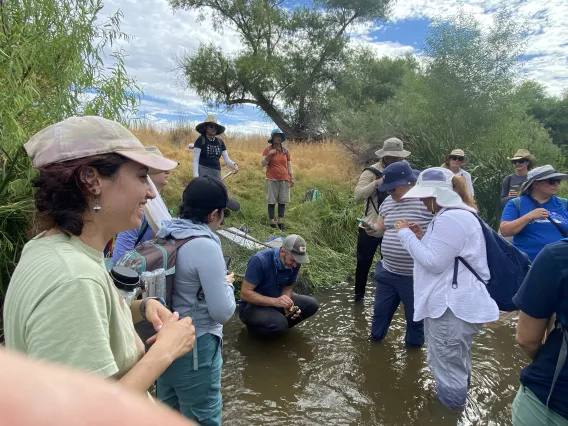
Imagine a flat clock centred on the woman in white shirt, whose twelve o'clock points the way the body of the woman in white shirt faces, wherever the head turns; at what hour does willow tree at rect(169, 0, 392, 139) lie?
The willow tree is roughly at 2 o'clock from the woman in white shirt.

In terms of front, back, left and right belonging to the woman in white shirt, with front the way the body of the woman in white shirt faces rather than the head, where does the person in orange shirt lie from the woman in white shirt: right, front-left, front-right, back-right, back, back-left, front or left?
front-right

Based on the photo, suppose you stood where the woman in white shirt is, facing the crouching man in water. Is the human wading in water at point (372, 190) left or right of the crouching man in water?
right

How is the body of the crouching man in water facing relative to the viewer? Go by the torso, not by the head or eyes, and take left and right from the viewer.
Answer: facing the viewer and to the right of the viewer

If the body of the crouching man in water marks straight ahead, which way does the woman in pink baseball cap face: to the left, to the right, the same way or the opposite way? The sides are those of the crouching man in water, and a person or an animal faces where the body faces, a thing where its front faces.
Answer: to the left

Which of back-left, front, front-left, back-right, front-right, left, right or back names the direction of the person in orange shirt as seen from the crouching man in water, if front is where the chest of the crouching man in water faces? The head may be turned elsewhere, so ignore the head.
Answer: back-left

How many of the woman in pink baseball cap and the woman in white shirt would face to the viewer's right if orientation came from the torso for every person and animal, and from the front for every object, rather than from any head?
1

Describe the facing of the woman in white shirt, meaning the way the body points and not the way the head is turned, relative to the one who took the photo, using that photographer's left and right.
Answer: facing to the left of the viewer

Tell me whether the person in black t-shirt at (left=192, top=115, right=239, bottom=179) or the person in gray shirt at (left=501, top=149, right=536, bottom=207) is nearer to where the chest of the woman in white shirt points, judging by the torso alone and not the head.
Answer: the person in black t-shirt

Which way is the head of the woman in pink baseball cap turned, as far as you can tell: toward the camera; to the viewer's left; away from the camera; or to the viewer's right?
to the viewer's right

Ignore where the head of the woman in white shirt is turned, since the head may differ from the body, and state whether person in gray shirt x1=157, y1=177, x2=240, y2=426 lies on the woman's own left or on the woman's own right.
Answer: on the woman's own left

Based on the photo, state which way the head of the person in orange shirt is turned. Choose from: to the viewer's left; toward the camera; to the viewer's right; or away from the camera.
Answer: toward the camera

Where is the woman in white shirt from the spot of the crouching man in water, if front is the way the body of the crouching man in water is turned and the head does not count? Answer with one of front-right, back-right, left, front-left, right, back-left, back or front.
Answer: front

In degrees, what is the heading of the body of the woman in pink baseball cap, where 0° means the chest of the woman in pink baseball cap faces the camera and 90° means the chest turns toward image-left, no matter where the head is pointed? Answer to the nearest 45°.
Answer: approximately 270°

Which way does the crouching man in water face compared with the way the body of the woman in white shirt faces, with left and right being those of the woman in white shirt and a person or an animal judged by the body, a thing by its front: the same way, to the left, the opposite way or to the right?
the opposite way

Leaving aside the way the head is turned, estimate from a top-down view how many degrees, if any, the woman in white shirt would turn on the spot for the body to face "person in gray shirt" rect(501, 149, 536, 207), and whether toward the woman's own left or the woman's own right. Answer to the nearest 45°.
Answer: approximately 90° to the woman's own right

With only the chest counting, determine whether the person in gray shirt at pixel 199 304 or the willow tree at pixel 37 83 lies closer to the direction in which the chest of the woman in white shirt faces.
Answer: the willow tree

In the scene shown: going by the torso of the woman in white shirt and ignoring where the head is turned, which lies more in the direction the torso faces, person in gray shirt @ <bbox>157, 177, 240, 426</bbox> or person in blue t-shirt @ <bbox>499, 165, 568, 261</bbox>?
the person in gray shirt
